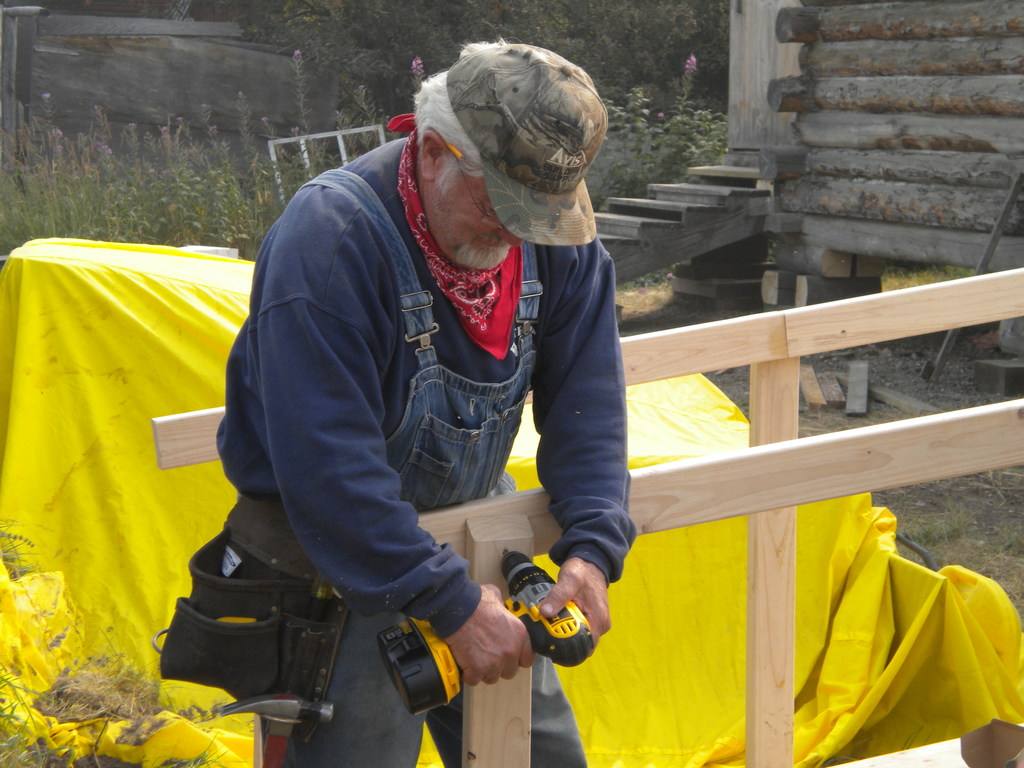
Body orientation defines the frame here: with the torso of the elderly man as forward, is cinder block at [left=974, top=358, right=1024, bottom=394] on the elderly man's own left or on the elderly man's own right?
on the elderly man's own left

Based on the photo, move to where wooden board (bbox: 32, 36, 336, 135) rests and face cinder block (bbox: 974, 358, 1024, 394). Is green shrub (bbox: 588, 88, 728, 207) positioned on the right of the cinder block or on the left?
left

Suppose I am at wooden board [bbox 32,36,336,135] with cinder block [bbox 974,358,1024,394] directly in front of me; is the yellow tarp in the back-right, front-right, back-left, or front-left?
front-right

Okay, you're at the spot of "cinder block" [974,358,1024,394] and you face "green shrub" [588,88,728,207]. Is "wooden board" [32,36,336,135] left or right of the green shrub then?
left

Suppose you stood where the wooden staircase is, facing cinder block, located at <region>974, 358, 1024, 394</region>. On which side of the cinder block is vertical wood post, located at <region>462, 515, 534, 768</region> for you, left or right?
right

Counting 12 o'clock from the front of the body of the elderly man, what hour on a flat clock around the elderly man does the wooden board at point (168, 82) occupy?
The wooden board is roughly at 7 o'clock from the elderly man.

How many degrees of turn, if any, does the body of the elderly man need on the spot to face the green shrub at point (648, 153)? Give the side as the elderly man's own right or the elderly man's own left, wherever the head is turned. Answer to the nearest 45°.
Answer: approximately 135° to the elderly man's own left

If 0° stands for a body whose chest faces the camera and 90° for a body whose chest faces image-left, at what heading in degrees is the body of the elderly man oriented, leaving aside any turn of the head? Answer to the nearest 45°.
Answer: approximately 315°

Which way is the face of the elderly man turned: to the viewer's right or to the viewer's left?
to the viewer's right
